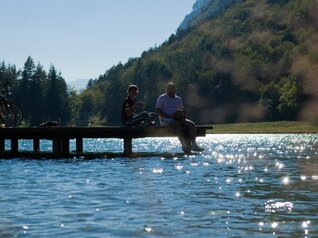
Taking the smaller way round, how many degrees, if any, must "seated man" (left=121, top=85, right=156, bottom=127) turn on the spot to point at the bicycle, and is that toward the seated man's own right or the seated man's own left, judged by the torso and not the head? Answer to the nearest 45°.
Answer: approximately 135° to the seated man's own left

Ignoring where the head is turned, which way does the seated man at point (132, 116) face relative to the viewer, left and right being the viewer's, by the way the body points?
facing to the right of the viewer

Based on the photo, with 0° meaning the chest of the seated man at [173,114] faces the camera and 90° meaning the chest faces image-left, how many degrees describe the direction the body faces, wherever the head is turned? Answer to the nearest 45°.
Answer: approximately 315°
